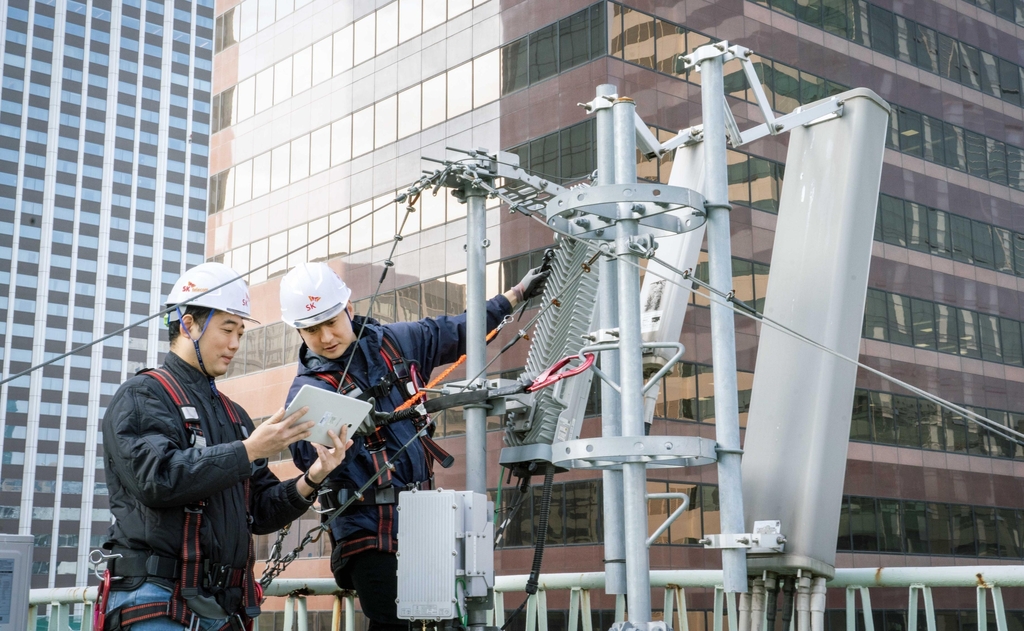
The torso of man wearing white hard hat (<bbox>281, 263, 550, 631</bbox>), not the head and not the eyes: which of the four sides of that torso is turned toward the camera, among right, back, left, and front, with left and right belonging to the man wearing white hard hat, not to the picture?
front

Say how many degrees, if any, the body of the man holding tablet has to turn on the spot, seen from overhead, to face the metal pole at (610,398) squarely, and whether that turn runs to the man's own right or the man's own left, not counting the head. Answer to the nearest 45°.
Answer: approximately 45° to the man's own left

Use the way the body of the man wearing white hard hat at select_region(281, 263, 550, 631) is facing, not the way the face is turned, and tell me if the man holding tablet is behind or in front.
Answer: in front

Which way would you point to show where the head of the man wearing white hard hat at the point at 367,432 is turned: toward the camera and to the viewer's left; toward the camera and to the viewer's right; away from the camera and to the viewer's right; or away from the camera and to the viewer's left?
toward the camera and to the viewer's left

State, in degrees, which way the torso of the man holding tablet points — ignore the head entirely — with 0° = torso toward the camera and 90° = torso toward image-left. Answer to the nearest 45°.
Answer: approximately 315°

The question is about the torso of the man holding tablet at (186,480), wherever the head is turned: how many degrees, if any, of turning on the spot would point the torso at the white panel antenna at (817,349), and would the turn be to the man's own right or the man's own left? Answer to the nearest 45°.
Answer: approximately 45° to the man's own left

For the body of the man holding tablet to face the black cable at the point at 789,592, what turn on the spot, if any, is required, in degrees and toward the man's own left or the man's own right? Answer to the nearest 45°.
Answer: approximately 45° to the man's own left

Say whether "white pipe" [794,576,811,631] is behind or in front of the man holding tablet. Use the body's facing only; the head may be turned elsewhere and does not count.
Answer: in front
